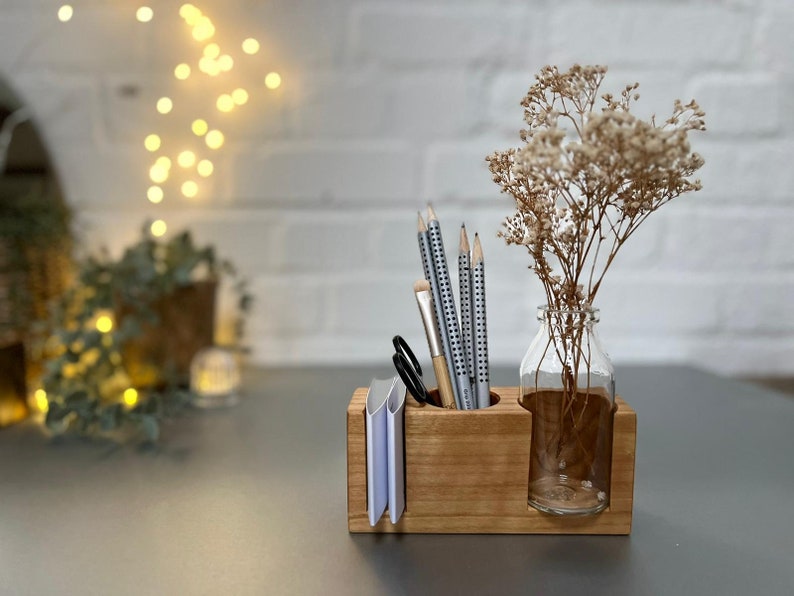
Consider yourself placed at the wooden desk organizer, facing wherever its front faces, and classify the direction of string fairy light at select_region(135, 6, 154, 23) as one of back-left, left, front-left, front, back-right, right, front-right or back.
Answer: back-right

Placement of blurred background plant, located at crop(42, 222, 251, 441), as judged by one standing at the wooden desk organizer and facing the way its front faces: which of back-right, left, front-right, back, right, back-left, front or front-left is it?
back-right

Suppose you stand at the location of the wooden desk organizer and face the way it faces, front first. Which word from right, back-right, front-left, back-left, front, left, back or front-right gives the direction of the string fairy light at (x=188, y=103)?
back-right

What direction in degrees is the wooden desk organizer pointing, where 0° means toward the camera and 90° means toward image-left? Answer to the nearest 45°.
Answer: approximately 0°
